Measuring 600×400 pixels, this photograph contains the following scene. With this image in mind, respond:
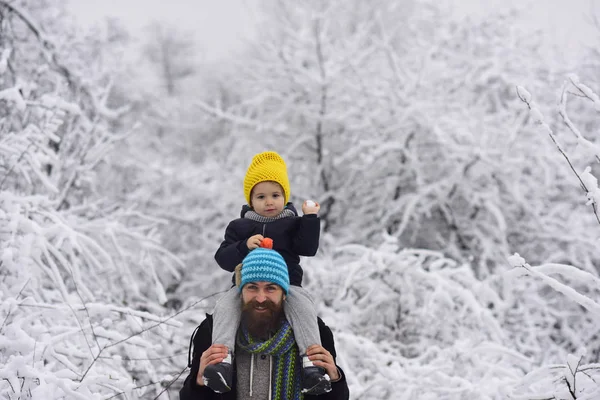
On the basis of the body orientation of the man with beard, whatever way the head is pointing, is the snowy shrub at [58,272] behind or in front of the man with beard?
behind

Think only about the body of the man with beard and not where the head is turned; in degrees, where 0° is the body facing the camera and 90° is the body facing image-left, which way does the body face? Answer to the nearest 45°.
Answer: approximately 0°
